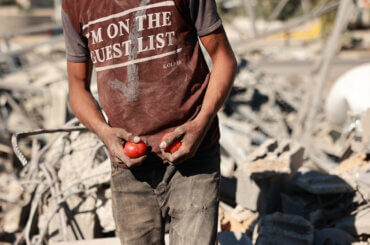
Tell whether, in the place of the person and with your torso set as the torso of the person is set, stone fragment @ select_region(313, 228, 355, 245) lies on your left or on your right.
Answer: on your left

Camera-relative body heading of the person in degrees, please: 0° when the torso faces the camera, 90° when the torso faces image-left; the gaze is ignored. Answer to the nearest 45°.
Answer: approximately 0°

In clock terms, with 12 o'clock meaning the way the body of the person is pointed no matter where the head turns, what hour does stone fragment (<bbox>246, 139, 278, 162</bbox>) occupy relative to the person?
The stone fragment is roughly at 7 o'clock from the person.

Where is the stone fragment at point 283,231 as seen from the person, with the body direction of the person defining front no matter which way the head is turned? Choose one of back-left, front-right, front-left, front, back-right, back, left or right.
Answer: back-left

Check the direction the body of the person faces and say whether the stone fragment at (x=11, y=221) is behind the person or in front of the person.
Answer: behind

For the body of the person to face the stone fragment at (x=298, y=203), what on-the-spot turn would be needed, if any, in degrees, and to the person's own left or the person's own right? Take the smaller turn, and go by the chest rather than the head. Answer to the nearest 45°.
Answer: approximately 135° to the person's own left

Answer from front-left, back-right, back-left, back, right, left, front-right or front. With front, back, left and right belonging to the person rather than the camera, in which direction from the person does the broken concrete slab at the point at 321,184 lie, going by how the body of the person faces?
back-left

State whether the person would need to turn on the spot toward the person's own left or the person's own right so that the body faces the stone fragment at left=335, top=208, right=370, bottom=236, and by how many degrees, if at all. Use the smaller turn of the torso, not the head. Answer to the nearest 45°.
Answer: approximately 135° to the person's own left
